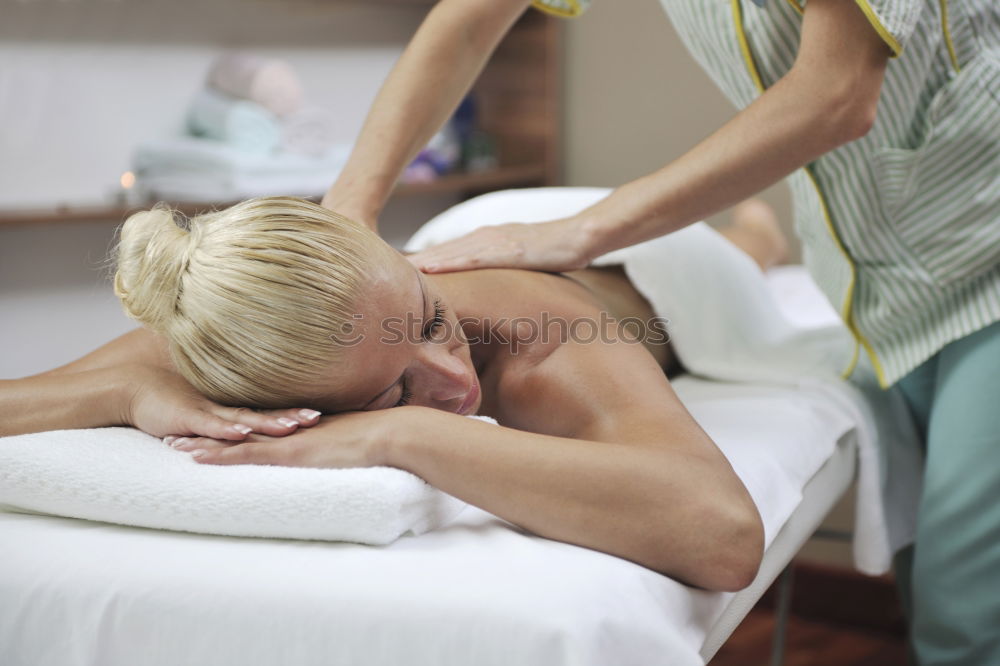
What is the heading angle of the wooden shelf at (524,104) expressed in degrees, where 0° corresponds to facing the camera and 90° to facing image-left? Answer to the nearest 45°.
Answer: approximately 0°

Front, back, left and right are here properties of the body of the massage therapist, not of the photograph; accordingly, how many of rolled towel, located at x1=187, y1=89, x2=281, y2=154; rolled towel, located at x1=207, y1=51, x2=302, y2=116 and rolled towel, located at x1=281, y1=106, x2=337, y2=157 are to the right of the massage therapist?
3

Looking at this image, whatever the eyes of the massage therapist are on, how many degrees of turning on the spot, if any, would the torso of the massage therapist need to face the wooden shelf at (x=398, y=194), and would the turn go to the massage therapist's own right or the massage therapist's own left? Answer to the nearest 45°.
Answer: approximately 90° to the massage therapist's own right

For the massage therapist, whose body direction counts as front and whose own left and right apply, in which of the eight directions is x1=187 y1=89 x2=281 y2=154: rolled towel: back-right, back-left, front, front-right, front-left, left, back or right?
right
